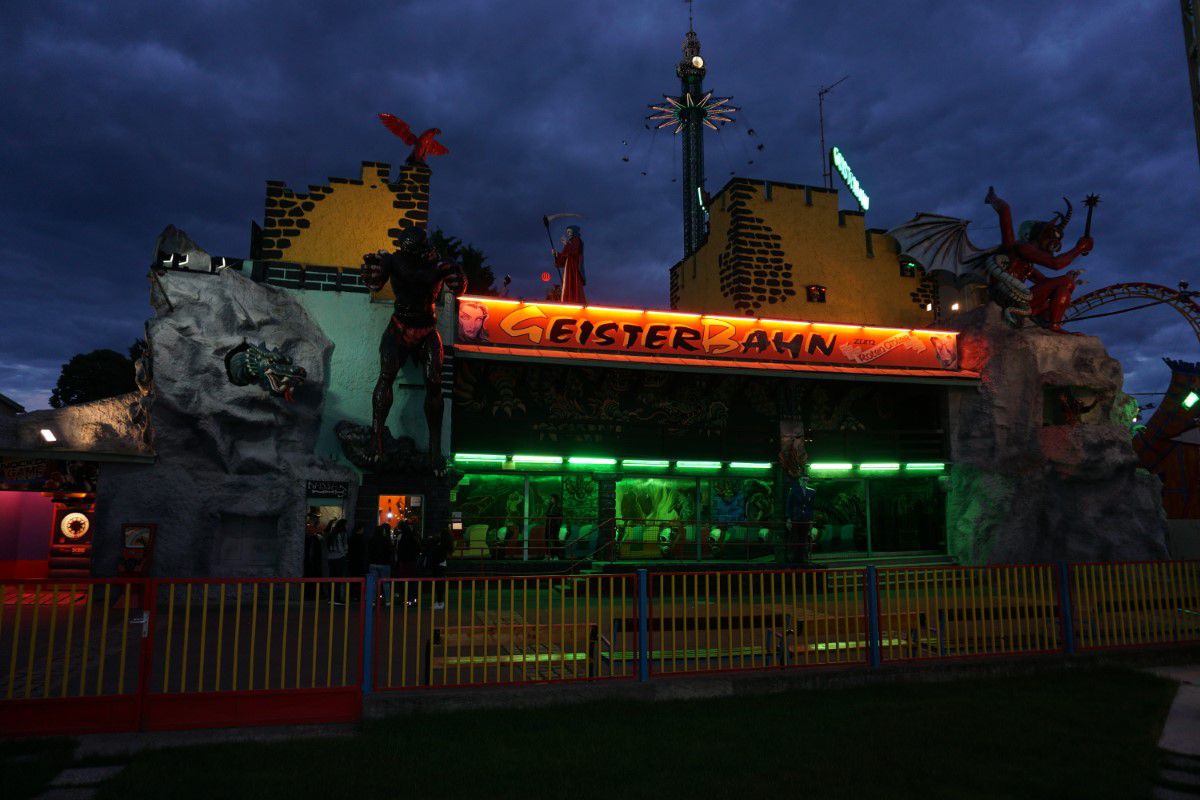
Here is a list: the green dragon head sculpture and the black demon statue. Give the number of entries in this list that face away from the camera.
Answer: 0

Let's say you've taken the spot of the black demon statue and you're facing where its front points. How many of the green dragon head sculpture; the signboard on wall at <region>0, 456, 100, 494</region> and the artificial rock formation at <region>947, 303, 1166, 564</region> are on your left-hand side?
1

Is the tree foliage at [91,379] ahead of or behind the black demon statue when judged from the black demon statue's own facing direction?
behind

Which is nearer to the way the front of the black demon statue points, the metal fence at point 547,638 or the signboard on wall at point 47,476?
the metal fence

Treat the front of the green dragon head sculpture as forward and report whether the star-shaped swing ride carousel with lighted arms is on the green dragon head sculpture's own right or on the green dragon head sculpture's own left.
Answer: on the green dragon head sculpture's own left

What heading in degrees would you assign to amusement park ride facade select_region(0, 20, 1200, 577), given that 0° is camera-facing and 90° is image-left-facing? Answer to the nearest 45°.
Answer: approximately 0°
